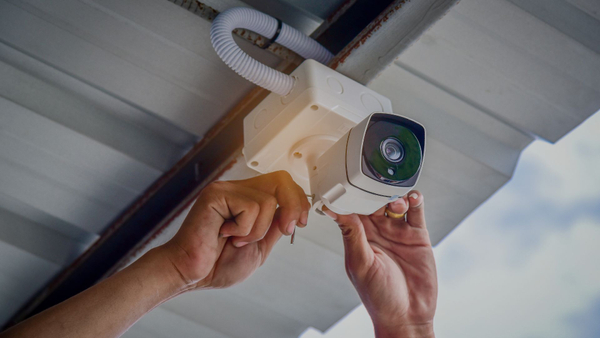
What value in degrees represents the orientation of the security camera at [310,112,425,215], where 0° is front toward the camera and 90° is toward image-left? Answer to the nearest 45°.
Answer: approximately 315°
